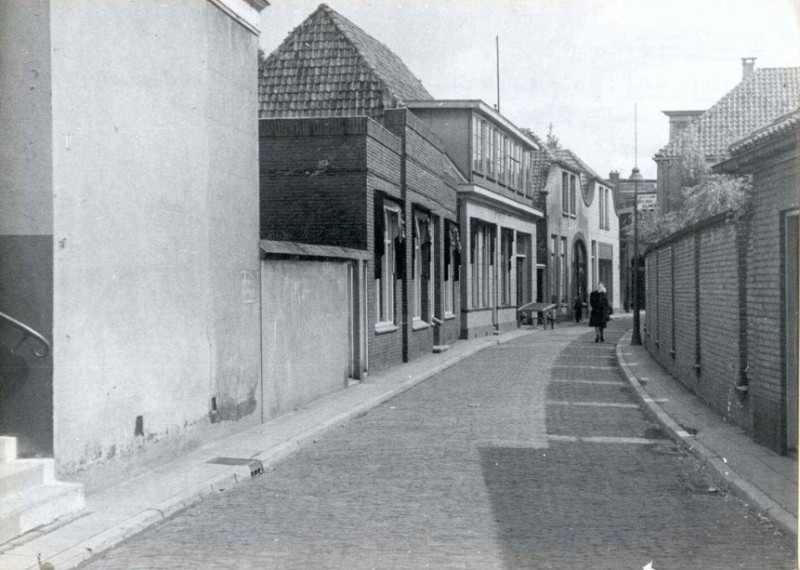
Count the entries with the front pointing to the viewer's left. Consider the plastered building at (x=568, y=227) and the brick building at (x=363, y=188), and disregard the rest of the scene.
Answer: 0

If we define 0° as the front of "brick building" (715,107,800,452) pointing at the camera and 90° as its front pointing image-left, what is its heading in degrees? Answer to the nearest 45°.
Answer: approximately 45°

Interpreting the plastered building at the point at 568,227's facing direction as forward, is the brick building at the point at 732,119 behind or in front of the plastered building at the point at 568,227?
in front

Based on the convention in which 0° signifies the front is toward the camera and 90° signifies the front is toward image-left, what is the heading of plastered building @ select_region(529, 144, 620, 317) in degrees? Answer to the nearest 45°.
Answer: approximately 315°

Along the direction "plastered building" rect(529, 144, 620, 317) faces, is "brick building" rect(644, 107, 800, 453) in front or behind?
in front

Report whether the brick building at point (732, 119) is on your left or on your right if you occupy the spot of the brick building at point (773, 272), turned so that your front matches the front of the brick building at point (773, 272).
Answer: on your right

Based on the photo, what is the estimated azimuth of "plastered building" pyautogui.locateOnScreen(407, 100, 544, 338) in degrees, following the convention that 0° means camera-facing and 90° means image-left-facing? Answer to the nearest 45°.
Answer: approximately 315°

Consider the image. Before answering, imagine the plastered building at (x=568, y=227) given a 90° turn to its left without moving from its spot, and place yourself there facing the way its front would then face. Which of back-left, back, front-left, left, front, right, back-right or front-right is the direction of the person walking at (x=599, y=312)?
back-right

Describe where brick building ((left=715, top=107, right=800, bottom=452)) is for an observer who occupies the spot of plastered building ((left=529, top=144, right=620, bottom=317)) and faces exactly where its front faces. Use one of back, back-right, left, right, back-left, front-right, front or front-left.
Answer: front-right
